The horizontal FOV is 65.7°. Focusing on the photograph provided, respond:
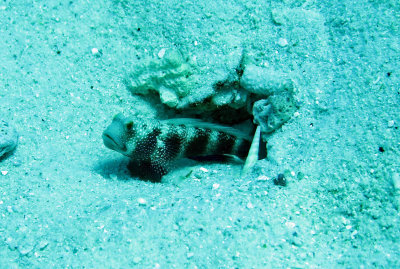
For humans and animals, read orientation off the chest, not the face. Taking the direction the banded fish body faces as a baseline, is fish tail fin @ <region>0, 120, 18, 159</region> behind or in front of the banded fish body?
in front

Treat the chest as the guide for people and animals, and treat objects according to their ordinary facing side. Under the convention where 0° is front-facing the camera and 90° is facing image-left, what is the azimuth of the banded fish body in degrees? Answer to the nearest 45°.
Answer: approximately 90°
